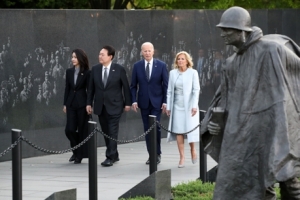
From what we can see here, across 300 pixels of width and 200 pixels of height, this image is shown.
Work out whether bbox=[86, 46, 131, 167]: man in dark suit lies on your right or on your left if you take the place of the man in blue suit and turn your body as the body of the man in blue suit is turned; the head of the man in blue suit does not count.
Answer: on your right

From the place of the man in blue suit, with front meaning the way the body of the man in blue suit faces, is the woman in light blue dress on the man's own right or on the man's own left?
on the man's own left

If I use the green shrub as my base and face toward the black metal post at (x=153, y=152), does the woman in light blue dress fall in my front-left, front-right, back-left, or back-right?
front-right

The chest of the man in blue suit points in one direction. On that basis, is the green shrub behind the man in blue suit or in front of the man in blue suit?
in front

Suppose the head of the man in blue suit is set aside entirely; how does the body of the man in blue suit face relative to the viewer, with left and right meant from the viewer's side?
facing the viewer

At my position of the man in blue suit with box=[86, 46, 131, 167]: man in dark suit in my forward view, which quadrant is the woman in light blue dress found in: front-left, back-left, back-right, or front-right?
back-left

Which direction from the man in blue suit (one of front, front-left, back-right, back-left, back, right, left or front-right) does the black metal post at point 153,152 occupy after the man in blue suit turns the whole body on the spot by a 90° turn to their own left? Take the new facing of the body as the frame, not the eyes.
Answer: right

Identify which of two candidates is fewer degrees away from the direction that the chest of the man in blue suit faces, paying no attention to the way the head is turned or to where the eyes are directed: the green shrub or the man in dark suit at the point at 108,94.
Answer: the green shrub
